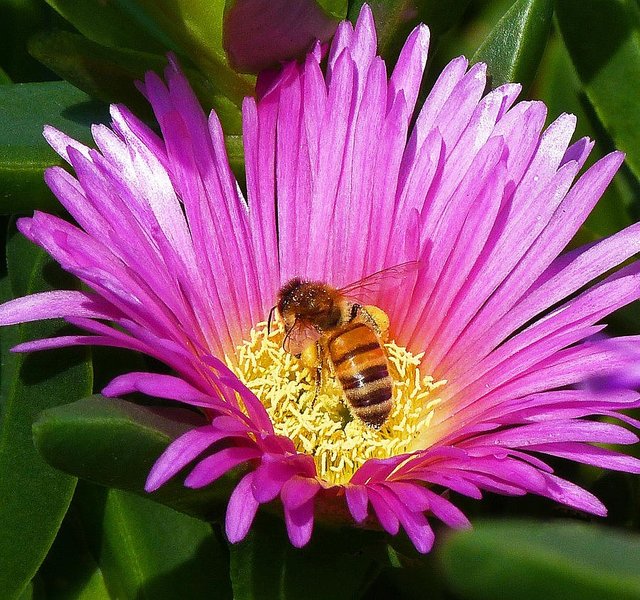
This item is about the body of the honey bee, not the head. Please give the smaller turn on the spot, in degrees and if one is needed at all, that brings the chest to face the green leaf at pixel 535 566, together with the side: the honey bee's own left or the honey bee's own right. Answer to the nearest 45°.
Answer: approximately 135° to the honey bee's own left

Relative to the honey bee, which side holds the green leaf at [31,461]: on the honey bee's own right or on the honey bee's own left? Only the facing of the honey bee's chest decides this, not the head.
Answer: on the honey bee's own left

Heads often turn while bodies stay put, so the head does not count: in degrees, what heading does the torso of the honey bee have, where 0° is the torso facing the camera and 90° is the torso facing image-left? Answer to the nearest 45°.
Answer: approximately 135°

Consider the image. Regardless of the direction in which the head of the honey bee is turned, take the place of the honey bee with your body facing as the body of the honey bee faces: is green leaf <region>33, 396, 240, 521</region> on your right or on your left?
on your left

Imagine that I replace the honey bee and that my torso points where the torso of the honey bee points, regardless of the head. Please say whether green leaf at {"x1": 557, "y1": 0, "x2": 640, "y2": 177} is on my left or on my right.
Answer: on my right
